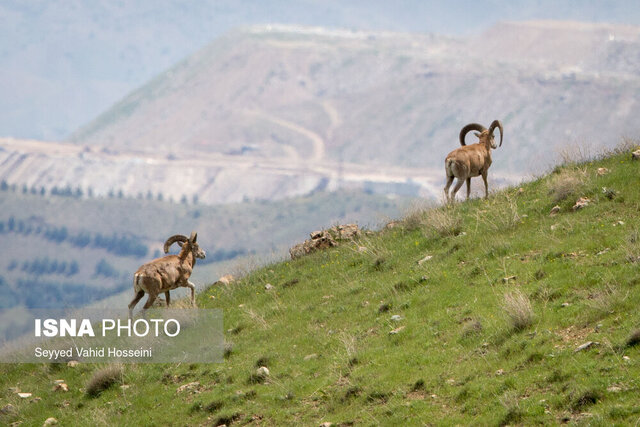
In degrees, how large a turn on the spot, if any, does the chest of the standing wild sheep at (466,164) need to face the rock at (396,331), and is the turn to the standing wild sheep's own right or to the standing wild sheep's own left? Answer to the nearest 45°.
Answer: approximately 135° to the standing wild sheep's own right

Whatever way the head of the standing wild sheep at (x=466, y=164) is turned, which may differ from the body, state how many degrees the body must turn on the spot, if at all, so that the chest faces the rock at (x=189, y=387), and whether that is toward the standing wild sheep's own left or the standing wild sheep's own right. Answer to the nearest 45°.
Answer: approximately 180°

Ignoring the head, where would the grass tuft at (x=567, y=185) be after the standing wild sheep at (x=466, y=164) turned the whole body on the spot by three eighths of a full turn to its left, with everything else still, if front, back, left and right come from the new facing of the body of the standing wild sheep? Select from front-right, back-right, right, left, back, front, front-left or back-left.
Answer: back-left

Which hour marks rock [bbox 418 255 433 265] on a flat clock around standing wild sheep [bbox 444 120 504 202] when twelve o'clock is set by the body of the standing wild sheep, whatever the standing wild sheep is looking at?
The rock is roughly at 5 o'clock from the standing wild sheep.

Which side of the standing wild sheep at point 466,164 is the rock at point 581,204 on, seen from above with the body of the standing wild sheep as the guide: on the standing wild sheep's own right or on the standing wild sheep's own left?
on the standing wild sheep's own right

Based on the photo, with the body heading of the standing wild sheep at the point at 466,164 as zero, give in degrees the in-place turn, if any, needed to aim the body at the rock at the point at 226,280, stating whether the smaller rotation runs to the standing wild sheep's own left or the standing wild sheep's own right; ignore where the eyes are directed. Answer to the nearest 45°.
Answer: approximately 135° to the standing wild sheep's own left

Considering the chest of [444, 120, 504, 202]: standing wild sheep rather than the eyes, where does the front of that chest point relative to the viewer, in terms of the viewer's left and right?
facing away from the viewer and to the right of the viewer

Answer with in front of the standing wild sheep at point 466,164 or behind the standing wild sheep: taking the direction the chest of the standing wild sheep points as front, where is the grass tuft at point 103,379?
behind

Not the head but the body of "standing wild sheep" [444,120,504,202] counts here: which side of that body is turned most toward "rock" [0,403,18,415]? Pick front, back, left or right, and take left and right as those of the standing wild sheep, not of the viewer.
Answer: back

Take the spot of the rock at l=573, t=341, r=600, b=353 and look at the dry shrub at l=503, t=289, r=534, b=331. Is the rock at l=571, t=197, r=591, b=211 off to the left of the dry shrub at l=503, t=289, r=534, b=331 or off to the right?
right

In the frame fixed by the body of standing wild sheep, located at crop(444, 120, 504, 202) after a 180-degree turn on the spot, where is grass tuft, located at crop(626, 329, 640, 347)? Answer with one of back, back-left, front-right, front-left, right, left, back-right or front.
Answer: front-left

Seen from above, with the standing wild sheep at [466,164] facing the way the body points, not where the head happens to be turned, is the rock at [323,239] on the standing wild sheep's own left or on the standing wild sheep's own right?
on the standing wild sheep's own left
